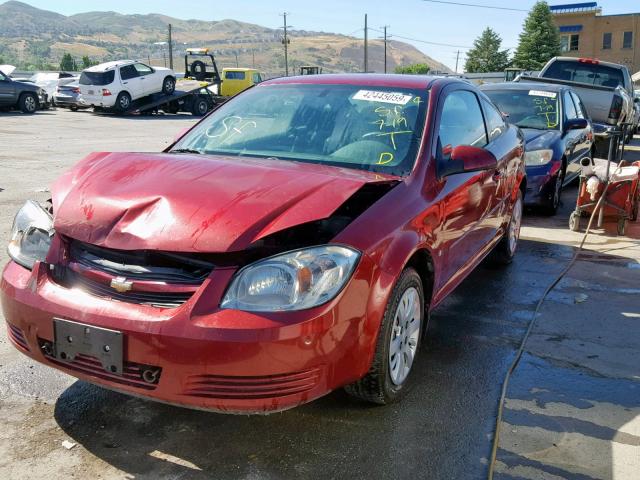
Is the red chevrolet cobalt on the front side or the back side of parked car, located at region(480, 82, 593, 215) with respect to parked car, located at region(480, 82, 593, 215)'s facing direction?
on the front side

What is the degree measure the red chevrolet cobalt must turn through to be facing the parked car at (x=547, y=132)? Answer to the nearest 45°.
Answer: approximately 180°

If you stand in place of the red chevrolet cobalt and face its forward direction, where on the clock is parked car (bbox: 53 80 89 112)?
The parked car is roughly at 4 o'clock from the red chevrolet cobalt.

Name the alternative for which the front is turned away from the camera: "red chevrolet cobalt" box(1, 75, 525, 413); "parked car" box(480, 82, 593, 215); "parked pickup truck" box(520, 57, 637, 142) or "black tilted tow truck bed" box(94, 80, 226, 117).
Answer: "parked pickup truck" box(520, 57, 637, 142)

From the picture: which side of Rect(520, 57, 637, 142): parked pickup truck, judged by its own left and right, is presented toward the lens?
back

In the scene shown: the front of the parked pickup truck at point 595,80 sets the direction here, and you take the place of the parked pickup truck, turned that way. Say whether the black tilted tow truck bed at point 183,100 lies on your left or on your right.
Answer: on your left

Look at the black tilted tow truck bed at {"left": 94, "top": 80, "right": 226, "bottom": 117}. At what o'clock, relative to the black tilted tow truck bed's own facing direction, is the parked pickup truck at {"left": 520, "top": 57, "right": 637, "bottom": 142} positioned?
The parked pickup truck is roughly at 2 o'clock from the black tilted tow truck bed.
